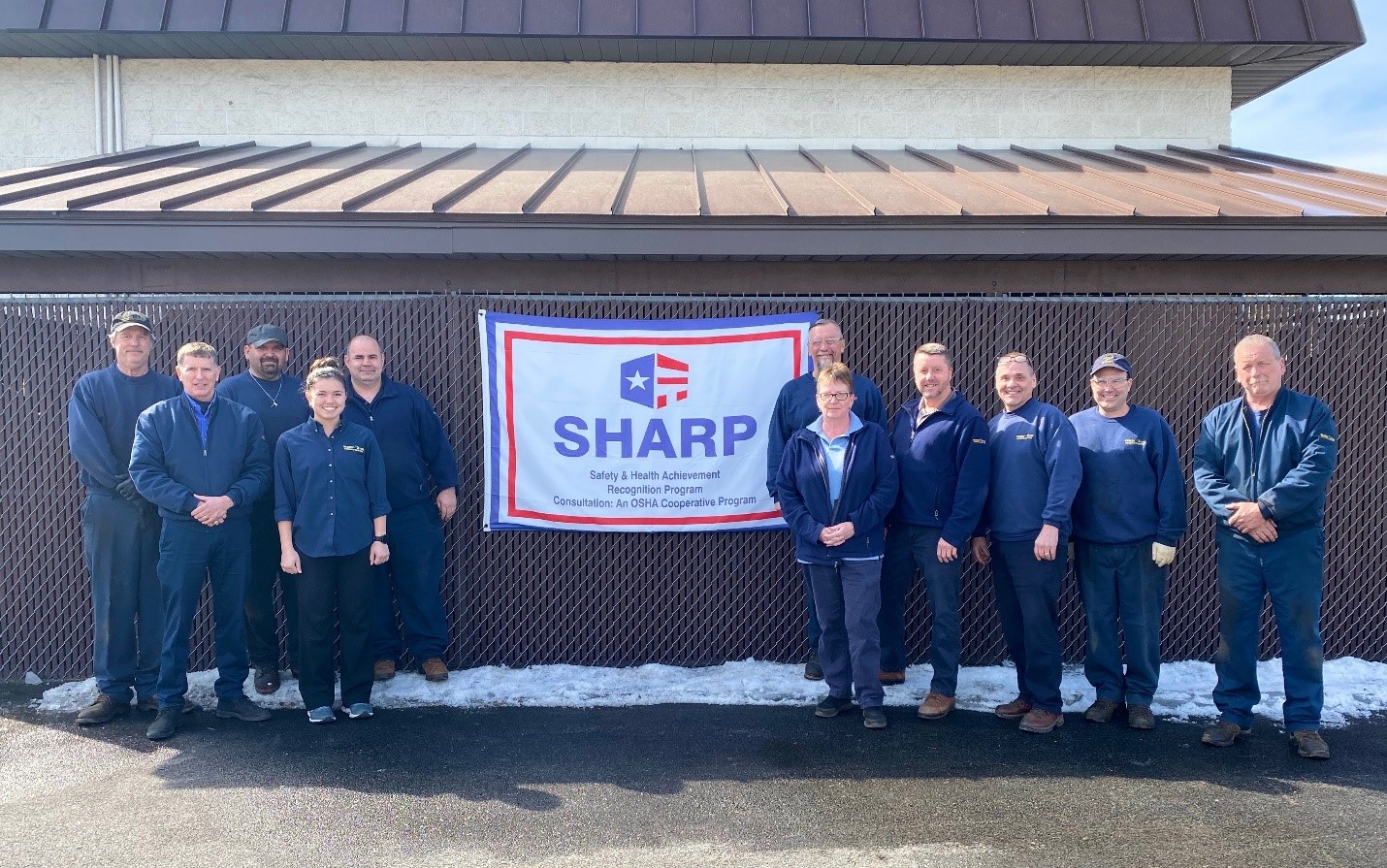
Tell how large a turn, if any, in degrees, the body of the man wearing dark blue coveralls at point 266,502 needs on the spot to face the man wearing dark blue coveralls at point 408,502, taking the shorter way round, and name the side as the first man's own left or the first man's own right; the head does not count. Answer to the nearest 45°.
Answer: approximately 90° to the first man's own left

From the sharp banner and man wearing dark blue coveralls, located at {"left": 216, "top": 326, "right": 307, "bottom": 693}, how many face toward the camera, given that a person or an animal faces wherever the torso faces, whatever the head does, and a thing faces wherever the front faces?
2

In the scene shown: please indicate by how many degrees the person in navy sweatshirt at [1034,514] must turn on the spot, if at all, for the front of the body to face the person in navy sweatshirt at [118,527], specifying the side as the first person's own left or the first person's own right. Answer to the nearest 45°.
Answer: approximately 45° to the first person's own right

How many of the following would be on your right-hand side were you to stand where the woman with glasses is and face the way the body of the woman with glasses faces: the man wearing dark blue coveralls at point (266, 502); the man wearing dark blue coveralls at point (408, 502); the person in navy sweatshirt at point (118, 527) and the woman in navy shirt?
4

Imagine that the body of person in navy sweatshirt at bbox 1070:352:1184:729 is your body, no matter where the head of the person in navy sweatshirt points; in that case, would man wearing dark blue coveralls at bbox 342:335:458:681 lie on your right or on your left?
on your right

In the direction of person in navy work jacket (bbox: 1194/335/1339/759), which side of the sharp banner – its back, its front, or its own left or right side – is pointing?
left

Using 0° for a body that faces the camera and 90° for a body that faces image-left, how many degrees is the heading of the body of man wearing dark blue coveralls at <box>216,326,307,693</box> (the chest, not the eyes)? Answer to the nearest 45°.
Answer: approximately 0°
